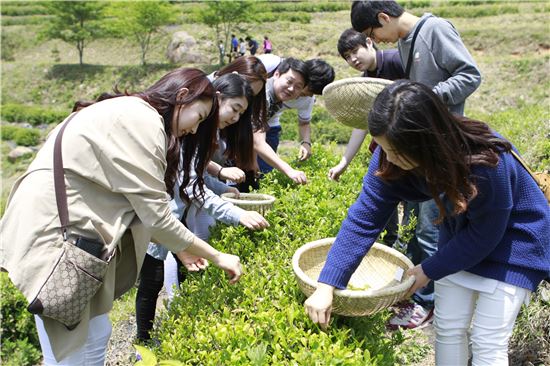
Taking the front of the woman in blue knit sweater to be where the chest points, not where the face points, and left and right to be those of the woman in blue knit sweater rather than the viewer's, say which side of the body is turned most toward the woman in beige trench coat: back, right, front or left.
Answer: front

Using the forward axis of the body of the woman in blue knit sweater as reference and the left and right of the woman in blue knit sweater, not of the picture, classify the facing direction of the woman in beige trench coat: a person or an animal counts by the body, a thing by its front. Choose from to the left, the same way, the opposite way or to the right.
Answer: the opposite way

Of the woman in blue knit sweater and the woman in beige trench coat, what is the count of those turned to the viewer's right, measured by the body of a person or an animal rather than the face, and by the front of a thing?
1

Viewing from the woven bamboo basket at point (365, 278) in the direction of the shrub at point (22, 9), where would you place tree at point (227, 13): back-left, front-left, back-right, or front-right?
front-right

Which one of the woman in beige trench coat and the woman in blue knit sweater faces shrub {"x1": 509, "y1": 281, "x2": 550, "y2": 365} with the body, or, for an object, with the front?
the woman in beige trench coat

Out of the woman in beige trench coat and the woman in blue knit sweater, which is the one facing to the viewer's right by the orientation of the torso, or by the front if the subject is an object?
the woman in beige trench coat

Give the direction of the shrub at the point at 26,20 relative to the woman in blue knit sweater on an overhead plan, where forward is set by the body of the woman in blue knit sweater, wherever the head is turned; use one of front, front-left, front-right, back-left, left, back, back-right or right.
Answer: right

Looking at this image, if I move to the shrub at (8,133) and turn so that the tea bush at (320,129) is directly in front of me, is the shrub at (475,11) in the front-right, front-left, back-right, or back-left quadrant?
front-left

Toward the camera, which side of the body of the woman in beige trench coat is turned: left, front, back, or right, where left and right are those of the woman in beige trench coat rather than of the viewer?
right

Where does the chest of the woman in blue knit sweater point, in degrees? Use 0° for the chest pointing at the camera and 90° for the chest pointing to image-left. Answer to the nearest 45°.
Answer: approximately 45°

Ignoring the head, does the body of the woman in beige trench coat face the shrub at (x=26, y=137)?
no

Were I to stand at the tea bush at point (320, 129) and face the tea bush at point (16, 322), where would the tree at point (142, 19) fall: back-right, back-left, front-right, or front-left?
back-right

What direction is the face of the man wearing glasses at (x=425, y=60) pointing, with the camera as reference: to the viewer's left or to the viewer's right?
to the viewer's left

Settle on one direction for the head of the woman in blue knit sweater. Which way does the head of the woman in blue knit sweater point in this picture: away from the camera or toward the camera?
toward the camera

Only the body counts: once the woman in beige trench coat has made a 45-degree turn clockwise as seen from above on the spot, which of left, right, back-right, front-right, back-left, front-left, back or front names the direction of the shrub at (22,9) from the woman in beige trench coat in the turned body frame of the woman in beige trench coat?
back-left

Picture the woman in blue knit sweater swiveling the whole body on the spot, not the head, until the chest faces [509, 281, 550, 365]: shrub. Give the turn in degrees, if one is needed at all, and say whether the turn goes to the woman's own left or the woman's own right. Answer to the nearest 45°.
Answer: approximately 180°

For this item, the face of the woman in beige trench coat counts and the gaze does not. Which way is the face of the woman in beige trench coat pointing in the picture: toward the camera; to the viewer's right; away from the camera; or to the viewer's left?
to the viewer's right

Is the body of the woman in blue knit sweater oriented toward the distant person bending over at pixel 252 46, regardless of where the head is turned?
no

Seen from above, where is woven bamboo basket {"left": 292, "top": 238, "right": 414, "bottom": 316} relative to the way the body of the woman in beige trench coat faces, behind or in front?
in front

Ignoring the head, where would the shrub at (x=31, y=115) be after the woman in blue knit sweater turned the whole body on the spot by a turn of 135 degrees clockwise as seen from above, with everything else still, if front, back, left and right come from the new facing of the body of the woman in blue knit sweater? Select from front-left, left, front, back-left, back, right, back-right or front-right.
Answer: front-left
